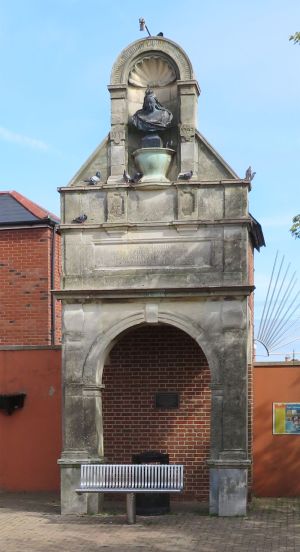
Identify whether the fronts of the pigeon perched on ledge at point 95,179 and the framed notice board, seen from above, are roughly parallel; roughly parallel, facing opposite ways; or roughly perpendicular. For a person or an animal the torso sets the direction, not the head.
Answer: roughly perpendicular

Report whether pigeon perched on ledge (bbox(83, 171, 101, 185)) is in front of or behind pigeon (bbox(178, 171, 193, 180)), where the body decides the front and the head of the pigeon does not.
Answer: behind

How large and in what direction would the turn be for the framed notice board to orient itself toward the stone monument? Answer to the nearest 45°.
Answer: approximately 45° to its right
